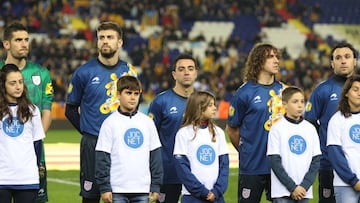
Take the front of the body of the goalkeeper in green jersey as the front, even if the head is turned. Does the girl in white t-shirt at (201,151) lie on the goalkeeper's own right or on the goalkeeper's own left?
on the goalkeeper's own left

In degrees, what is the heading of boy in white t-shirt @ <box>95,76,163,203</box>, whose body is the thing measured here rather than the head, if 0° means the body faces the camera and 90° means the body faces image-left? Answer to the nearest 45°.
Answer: approximately 0°

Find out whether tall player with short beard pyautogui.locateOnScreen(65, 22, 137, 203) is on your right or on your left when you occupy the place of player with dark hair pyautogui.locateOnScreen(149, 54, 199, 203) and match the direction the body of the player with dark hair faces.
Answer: on your right

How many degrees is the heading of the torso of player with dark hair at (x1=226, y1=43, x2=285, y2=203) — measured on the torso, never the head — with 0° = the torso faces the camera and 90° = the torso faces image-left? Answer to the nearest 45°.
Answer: approximately 315°
